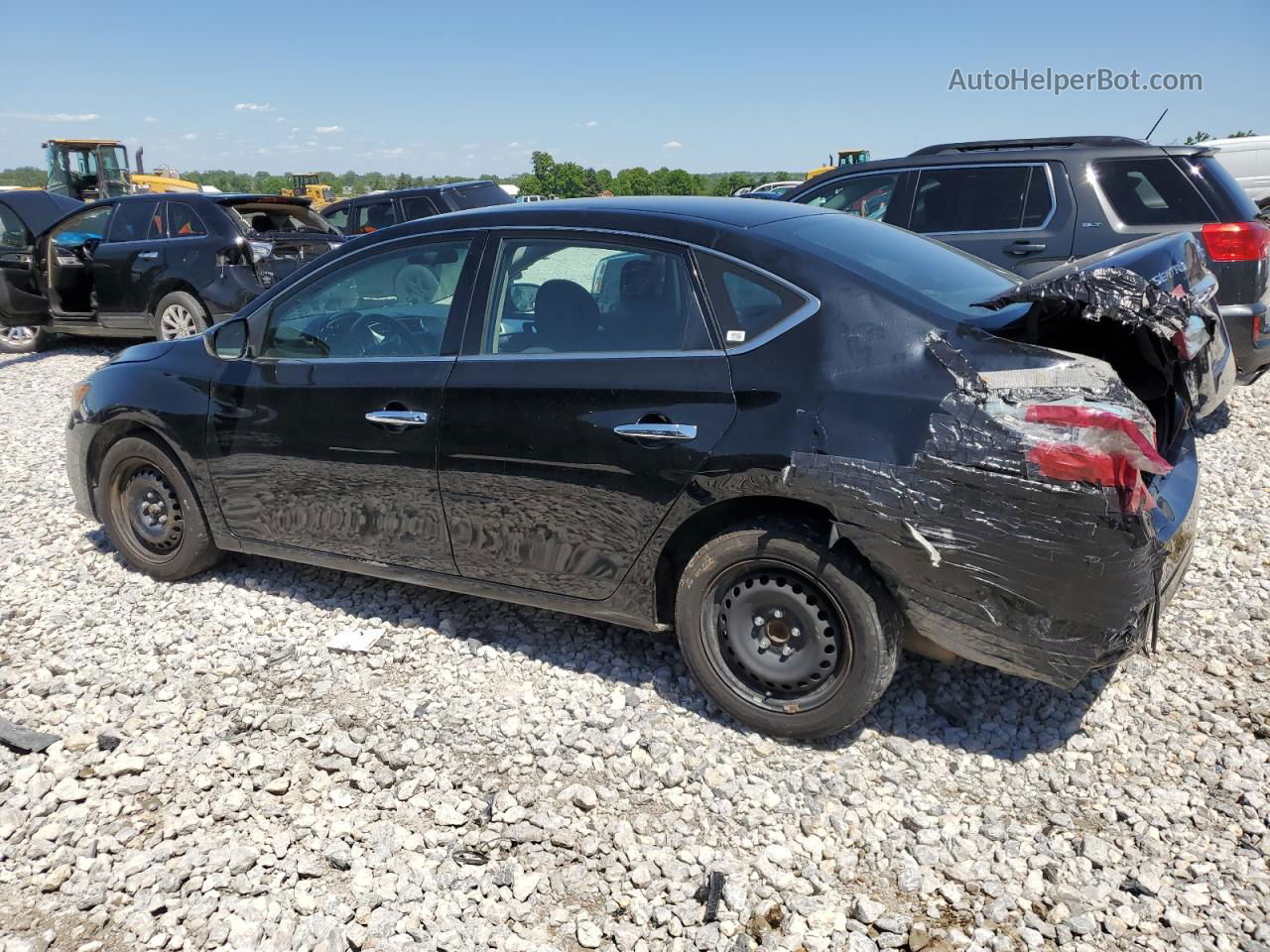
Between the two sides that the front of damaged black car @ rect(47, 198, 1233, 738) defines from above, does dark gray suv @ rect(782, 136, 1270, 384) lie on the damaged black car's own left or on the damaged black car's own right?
on the damaged black car's own right

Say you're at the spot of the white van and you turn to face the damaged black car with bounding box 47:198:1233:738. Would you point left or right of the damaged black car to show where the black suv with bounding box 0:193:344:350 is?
right

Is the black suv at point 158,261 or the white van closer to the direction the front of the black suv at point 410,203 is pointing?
the black suv

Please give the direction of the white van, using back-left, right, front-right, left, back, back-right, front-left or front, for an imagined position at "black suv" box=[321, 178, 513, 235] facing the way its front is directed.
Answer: back-right

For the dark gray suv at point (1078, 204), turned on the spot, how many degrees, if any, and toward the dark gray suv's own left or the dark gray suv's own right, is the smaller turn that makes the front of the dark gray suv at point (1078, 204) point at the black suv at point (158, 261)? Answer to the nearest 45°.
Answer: approximately 45° to the dark gray suv's own left

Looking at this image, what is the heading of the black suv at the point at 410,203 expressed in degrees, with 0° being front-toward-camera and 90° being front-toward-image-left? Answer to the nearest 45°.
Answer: approximately 135°

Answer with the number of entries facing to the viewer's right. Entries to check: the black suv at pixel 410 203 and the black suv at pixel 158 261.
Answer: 0

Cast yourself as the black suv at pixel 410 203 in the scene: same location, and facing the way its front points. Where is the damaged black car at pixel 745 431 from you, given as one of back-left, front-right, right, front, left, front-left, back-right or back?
back-left

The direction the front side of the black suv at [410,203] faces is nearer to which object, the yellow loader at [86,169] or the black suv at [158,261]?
the yellow loader

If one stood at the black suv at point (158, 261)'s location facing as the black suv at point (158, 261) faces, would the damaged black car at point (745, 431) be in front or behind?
behind

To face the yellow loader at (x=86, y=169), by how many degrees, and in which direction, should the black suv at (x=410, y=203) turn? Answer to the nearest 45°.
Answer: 0° — it already faces it

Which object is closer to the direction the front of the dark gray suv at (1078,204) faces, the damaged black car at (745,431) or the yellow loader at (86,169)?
the yellow loader

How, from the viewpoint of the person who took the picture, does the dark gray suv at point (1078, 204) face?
facing away from the viewer and to the left of the viewer
